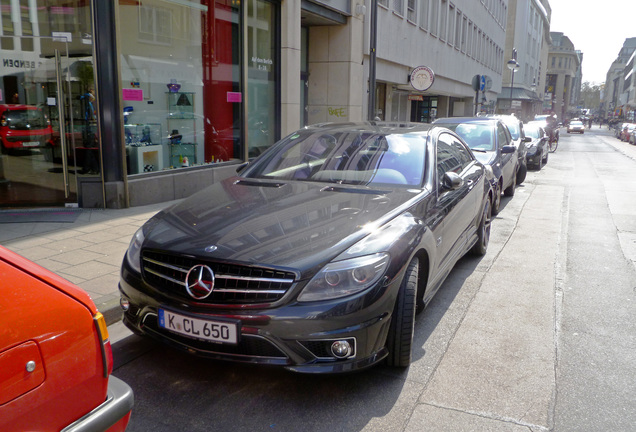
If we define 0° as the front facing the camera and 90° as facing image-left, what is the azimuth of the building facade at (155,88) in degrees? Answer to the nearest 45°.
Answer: approximately 315°

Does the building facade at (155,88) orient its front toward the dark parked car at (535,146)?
no

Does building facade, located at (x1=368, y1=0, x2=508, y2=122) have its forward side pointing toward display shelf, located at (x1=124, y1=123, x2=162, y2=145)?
no

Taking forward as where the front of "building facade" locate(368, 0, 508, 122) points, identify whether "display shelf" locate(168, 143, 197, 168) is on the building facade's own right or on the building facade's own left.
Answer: on the building facade's own right

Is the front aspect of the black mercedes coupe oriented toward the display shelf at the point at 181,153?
no

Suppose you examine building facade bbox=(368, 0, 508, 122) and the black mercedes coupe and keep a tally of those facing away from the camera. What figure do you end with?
0

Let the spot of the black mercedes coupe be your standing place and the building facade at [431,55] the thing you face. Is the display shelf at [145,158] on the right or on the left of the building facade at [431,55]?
left

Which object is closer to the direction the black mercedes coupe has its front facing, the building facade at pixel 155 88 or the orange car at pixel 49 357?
the orange car

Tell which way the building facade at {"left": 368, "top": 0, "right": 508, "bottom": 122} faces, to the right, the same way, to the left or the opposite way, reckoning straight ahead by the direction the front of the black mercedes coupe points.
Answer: to the left

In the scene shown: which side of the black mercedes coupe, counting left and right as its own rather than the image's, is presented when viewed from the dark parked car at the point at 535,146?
back

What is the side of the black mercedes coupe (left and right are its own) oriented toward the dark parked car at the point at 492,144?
back

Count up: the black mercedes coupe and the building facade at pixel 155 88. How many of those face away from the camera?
0

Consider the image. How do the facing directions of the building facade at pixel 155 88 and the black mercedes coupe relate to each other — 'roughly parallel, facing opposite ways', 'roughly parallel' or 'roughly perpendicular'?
roughly perpendicular

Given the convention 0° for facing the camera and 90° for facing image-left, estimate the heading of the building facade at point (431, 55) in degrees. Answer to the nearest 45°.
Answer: approximately 315°

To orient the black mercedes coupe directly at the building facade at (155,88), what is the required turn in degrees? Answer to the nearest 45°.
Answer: approximately 135° to its right

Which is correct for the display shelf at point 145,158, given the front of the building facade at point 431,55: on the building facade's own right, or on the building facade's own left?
on the building facade's own right
